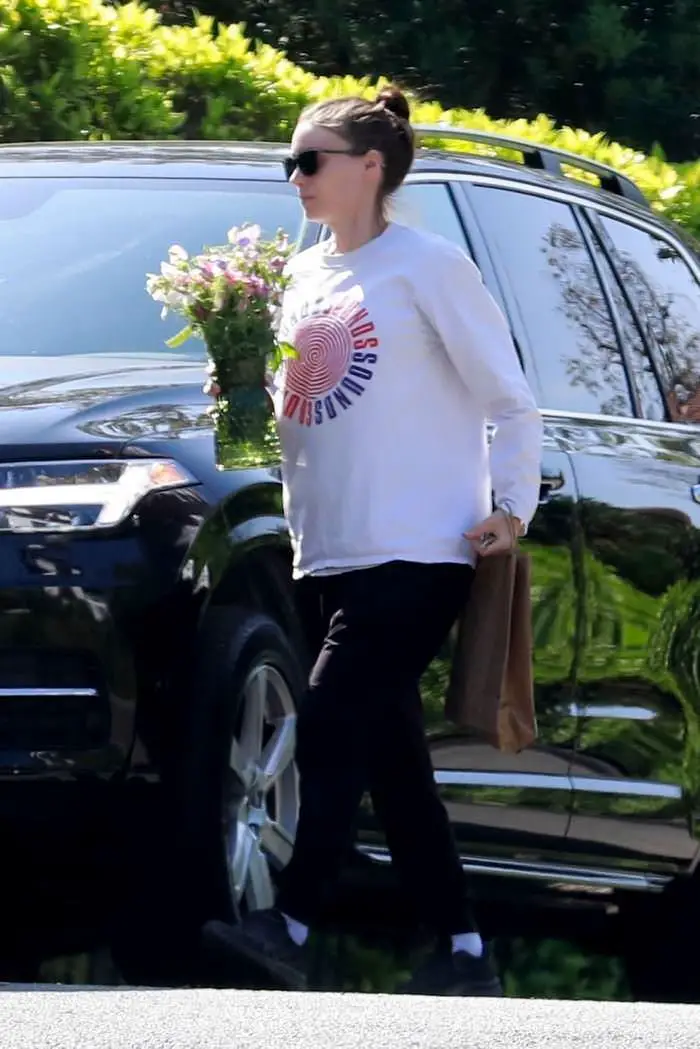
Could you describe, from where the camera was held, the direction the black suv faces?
facing the viewer and to the left of the viewer

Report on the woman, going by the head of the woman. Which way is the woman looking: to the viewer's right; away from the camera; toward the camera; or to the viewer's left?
to the viewer's left

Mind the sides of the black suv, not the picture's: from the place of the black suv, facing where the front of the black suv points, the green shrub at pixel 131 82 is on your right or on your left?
on your right
